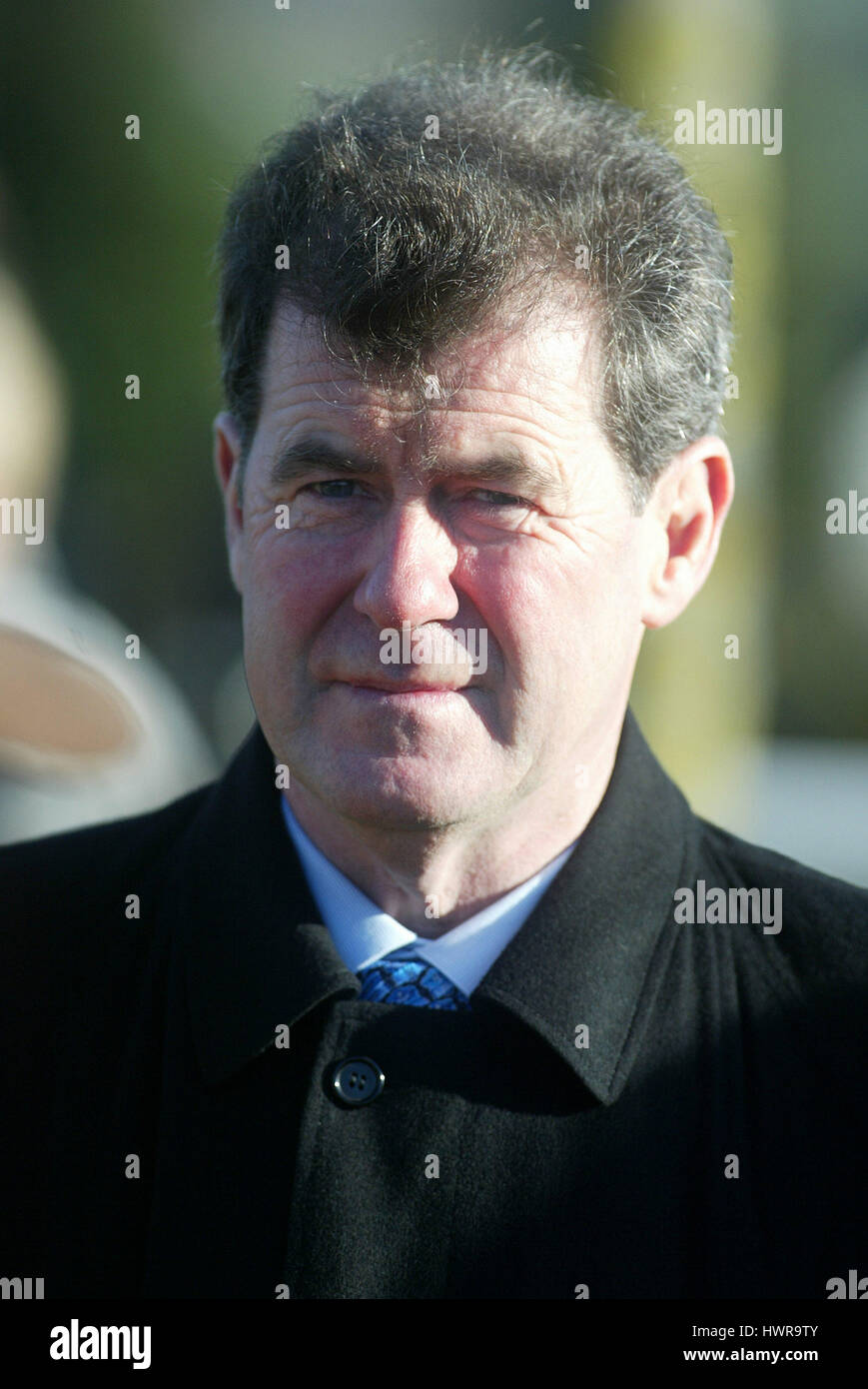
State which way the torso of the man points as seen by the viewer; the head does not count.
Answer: toward the camera
